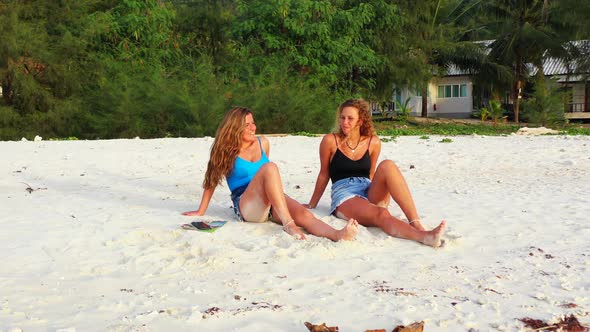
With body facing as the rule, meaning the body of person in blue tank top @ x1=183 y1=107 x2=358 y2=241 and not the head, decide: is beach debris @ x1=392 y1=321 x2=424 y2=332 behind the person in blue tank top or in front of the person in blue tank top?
in front

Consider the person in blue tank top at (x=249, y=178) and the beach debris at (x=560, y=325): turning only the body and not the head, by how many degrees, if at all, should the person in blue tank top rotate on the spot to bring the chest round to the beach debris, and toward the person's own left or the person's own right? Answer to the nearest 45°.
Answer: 0° — they already face it

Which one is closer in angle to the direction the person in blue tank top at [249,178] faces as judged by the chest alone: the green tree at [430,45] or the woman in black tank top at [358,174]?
the woman in black tank top

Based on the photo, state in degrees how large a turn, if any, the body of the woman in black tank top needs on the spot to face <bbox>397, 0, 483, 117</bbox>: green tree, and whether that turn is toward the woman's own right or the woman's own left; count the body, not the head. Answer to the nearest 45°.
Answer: approximately 135° to the woman's own left

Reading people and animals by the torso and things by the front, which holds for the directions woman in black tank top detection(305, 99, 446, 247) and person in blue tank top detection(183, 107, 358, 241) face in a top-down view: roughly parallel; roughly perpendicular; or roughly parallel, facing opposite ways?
roughly parallel

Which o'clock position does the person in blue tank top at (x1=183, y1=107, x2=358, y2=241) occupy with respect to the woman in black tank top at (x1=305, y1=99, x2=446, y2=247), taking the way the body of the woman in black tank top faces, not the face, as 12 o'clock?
The person in blue tank top is roughly at 4 o'clock from the woman in black tank top.

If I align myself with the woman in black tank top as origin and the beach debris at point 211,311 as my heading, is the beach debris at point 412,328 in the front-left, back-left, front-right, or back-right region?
front-left

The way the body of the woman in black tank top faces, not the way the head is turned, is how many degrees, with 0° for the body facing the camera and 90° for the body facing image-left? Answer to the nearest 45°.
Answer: approximately 315°

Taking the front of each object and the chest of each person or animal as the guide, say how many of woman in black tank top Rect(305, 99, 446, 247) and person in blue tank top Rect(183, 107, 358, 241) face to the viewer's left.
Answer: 0

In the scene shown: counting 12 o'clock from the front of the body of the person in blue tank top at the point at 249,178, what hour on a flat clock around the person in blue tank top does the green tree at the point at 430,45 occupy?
The green tree is roughly at 8 o'clock from the person in blue tank top.

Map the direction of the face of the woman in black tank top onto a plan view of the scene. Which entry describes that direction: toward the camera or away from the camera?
toward the camera

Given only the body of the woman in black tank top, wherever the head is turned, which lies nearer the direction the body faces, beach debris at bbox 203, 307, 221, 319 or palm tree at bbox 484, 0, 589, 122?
the beach debris
